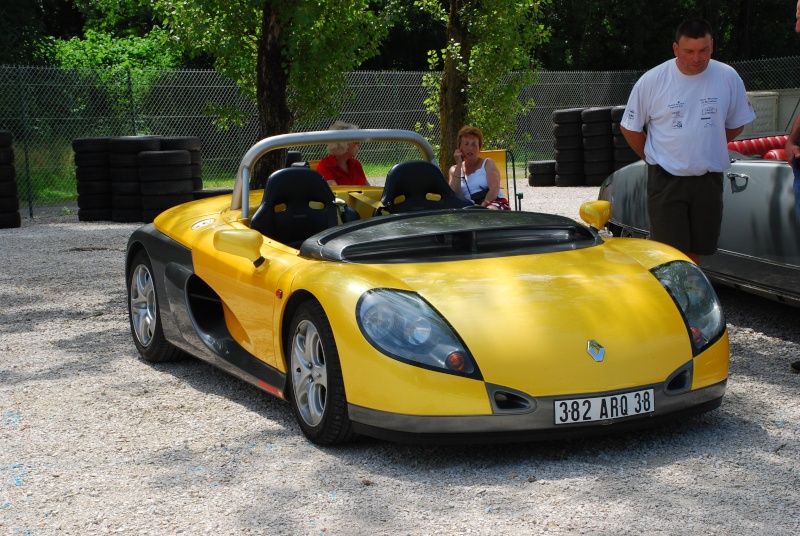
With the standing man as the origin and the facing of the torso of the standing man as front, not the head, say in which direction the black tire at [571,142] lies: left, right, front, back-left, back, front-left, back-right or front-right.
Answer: back

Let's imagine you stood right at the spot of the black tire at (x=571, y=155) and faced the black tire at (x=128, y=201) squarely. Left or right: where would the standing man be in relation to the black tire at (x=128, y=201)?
left

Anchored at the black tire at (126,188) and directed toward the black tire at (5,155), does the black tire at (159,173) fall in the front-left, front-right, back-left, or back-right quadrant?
back-left

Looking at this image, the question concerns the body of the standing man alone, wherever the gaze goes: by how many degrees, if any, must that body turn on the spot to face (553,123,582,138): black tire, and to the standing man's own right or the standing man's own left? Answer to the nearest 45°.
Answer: approximately 180°
